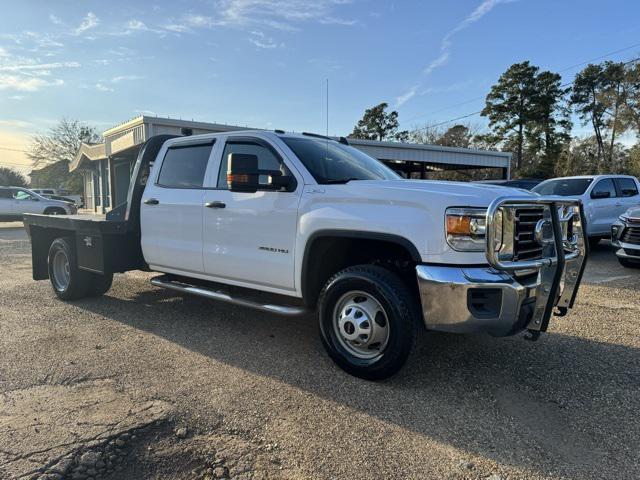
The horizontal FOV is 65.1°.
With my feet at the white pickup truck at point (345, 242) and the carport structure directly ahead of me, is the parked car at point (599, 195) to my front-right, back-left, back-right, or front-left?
front-right

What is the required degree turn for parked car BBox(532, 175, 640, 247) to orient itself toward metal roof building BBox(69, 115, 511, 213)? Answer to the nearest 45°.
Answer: approximately 45° to its right

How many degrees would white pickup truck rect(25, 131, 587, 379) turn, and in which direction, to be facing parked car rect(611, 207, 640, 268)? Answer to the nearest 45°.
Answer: approximately 90° to its left

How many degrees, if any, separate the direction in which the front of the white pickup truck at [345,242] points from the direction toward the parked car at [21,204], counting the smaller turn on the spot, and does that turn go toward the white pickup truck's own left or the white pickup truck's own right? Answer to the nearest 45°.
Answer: approximately 180°

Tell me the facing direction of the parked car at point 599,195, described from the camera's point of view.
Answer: facing the viewer and to the left of the viewer

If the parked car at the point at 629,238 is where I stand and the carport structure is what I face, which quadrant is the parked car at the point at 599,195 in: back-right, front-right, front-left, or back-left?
front-right

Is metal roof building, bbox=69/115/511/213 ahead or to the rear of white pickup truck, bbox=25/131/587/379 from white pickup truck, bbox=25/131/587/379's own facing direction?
to the rear

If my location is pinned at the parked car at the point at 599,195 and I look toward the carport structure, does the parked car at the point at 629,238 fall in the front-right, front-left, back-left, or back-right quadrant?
back-left

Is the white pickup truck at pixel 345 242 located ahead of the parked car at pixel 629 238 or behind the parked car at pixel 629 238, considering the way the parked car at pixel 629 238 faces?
ahead

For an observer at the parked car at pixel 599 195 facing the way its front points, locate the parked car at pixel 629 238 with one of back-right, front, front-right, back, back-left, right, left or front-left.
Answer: front-left

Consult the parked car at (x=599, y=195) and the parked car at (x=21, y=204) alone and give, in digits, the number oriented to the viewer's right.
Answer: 1

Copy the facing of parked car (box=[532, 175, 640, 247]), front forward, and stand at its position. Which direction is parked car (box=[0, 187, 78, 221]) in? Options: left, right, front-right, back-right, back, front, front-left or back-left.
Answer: front-right

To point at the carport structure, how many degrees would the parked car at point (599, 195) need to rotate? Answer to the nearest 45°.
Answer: approximately 90° to its right

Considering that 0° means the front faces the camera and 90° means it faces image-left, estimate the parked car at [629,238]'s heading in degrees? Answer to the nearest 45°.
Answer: approximately 45°

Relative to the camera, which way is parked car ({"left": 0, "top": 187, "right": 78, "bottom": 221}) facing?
to the viewer's right
